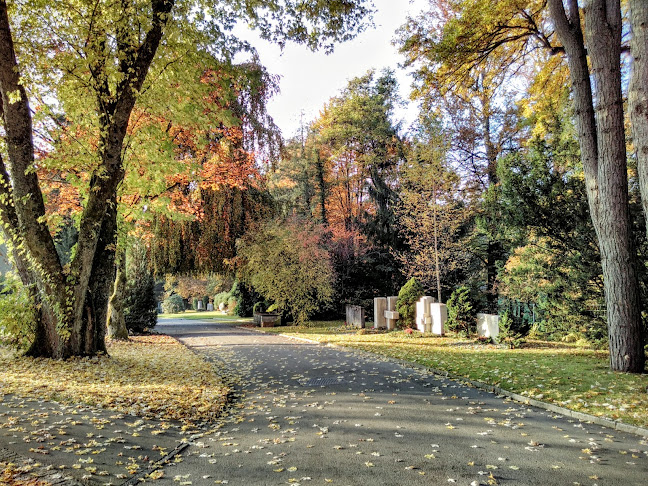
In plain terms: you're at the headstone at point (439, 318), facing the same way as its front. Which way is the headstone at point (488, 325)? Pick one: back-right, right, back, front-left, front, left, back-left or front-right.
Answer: left

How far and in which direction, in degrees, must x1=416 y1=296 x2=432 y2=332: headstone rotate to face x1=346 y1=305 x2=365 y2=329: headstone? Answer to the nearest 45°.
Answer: approximately 90° to its right

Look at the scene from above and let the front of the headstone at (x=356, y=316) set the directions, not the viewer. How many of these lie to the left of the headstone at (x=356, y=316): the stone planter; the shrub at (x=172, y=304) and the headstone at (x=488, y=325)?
1

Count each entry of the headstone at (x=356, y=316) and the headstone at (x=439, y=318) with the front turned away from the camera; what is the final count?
0

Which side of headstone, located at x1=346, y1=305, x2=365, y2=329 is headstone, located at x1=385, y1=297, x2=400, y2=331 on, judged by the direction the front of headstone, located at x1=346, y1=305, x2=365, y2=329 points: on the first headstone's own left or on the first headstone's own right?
on the first headstone's own left

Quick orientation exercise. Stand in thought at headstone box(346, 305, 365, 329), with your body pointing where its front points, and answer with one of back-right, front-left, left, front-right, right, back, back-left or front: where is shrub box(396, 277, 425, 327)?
left

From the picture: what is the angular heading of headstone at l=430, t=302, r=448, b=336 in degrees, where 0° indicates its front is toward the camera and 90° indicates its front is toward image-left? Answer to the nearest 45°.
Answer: approximately 45°

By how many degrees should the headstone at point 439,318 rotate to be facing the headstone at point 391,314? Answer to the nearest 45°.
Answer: approximately 90° to its right

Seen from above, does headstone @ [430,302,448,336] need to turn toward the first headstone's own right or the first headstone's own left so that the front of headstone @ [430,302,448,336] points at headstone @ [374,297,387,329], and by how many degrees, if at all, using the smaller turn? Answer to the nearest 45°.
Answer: approximately 90° to the first headstone's own right

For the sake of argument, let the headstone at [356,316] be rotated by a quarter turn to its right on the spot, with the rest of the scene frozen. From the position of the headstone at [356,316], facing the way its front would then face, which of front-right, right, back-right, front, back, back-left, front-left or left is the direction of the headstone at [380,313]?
back

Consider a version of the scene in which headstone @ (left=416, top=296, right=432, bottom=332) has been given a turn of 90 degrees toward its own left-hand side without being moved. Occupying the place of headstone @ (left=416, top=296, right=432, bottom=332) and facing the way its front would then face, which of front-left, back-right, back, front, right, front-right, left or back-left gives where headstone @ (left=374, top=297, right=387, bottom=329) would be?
back
